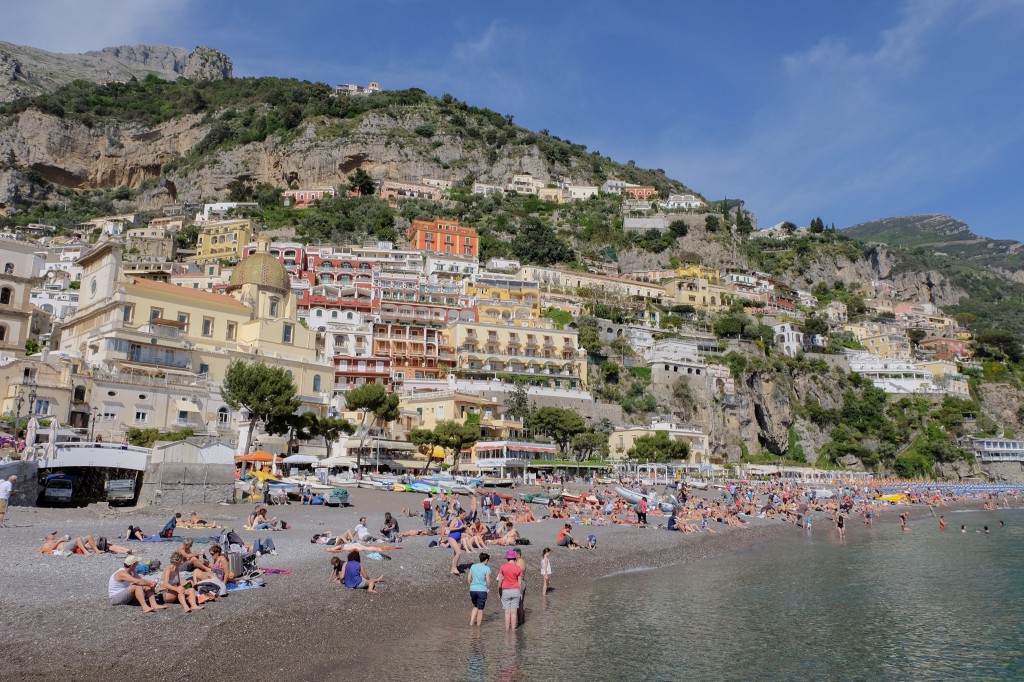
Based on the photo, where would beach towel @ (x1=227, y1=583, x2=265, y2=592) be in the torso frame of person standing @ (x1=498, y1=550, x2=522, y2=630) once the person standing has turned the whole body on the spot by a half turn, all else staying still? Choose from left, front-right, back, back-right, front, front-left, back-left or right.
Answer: right

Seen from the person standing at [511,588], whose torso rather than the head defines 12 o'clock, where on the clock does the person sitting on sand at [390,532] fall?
The person sitting on sand is roughly at 11 o'clock from the person standing.

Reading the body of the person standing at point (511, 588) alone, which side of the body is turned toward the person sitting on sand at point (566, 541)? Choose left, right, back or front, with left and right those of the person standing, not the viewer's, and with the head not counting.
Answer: front

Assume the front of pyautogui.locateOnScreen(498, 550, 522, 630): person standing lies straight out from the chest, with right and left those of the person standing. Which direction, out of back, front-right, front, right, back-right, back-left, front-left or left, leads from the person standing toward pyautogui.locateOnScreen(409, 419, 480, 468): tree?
front

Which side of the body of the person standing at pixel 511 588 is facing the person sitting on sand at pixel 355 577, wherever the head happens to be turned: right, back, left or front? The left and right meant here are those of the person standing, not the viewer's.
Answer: left

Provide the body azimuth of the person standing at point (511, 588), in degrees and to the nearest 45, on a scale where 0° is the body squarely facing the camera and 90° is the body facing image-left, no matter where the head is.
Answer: approximately 180°

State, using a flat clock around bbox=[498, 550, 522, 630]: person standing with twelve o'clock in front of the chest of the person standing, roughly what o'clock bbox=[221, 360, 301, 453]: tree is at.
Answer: The tree is roughly at 11 o'clock from the person standing.

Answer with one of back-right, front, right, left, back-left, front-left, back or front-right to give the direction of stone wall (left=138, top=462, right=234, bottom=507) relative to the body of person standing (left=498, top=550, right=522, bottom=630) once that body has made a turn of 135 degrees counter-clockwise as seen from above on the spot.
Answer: right

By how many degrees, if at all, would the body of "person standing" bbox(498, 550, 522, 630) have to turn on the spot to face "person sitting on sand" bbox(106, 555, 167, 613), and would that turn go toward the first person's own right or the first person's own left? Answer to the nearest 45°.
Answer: approximately 90° to the first person's own left

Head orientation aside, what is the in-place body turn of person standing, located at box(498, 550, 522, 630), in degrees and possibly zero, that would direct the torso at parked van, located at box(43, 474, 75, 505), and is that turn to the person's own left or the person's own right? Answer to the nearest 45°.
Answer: approximately 45° to the person's own left

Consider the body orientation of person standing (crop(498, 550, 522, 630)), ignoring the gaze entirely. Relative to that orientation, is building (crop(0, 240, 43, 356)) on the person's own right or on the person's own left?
on the person's own left

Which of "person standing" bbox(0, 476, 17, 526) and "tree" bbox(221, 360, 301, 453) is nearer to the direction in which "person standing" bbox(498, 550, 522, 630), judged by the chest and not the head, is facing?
the tree

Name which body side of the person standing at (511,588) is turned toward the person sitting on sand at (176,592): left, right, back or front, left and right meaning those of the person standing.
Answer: left

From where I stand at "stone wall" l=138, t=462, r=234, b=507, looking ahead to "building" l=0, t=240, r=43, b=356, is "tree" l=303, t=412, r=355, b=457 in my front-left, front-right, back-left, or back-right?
front-right
